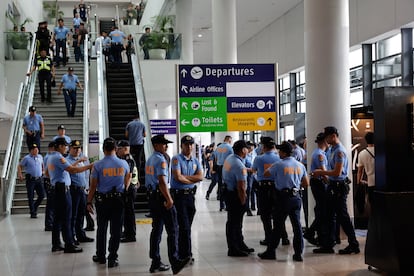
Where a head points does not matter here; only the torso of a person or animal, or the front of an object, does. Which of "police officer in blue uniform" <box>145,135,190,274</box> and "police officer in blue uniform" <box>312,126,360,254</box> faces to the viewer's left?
"police officer in blue uniform" <box>312,126,360,254</box>

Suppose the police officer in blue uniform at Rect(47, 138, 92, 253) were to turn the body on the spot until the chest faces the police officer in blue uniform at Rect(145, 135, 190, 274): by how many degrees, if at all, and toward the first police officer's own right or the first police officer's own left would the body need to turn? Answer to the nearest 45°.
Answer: approximately 45° to the first police officer's own right

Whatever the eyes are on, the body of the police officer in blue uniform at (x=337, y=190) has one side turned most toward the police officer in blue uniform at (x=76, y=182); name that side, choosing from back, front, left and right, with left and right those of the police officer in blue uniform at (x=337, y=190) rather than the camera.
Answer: front

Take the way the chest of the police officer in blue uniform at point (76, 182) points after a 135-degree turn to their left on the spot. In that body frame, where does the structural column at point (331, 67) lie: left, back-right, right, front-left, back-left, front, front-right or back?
right

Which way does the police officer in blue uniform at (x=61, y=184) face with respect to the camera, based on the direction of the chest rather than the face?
to the viewer's right

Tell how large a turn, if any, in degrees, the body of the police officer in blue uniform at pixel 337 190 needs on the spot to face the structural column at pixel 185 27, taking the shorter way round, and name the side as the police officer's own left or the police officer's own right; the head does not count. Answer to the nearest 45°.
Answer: approximately 45° to the police officer's own right

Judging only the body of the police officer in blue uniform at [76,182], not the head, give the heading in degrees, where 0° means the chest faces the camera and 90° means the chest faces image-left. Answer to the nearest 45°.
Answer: approximately 315°

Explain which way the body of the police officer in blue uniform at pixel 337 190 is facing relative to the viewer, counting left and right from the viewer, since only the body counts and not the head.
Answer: facing to the left of the viewer

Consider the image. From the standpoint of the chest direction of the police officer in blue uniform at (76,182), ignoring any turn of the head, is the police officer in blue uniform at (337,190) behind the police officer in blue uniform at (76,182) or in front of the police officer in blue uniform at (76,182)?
in front

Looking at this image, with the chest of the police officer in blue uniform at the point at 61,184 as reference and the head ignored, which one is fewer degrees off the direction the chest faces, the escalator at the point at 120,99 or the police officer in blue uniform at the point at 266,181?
the police officer in blue uniform

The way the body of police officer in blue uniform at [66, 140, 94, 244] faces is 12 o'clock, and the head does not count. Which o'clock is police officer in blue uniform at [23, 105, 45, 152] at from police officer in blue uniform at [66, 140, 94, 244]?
police officer in blue uniform at [23, 105, 45, 152] is roughly at 7 o'clock from police officer in blue uniform at [66, 140, 94, 244].

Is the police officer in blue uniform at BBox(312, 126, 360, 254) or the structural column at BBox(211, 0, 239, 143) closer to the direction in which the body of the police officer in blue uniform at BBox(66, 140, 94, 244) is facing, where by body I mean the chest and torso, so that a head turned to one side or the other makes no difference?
the police officer in blue uniform

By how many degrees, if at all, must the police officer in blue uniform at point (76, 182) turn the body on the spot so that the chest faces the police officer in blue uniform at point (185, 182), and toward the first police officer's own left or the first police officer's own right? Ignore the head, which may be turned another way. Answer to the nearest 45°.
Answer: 0° — they already face them

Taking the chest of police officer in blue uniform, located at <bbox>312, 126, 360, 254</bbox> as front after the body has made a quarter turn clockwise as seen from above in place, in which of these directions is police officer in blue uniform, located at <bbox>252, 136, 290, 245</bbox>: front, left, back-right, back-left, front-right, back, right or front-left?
left

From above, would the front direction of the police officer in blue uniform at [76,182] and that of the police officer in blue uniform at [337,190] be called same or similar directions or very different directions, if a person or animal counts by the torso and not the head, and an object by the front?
very different directions

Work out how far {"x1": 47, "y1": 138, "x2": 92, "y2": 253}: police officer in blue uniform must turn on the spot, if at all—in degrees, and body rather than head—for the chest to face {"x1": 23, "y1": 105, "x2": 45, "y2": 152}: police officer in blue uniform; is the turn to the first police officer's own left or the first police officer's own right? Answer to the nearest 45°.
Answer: approximately 90° to the first police officer's own left
